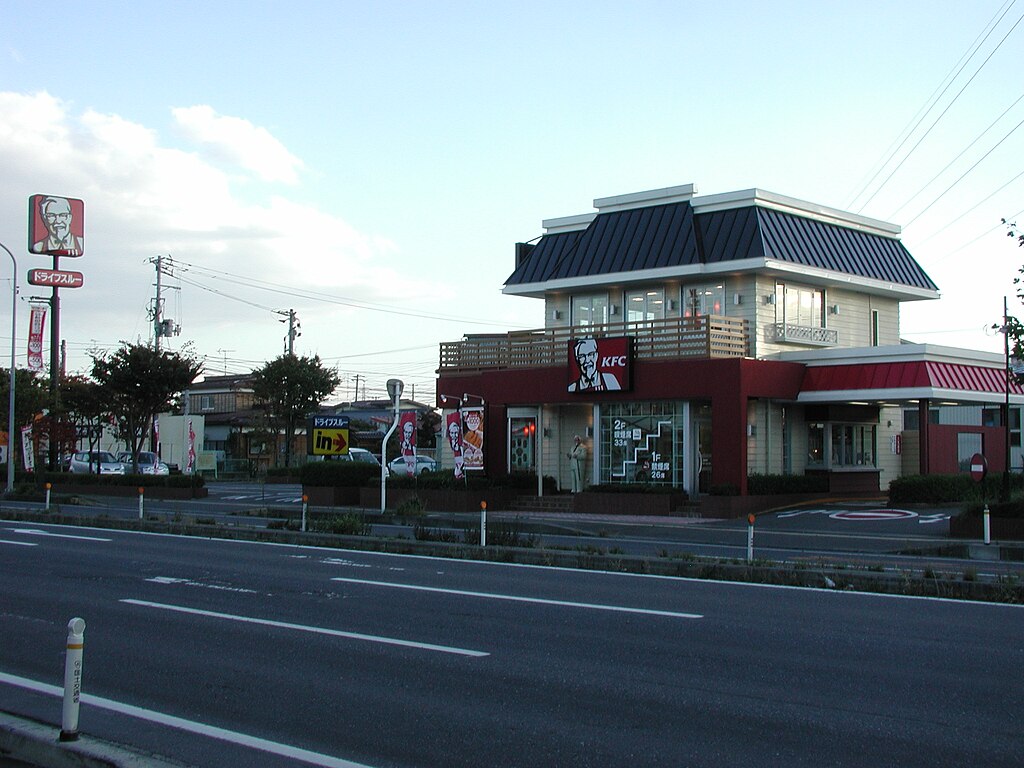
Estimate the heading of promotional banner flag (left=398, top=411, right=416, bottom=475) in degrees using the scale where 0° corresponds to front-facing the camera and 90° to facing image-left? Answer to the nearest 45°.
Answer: approximately 0°

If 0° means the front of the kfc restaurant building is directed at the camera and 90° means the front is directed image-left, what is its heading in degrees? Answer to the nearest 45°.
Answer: approximately 45°

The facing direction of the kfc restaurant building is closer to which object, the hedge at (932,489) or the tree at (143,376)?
the tree

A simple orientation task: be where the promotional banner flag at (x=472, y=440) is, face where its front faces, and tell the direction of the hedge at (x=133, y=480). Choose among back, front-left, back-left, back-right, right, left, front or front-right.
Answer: back-right

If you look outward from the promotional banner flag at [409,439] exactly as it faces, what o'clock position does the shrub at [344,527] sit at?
The shrub is roughly at 12 o'clock from the promotional banner flag.

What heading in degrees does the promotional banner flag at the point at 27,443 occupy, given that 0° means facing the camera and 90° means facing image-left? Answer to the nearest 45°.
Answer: approximately 0°
